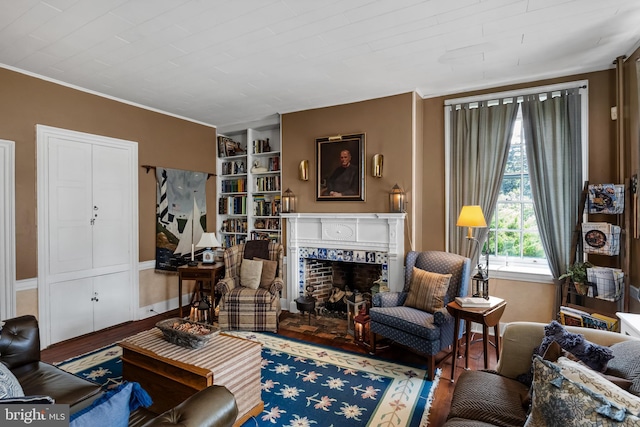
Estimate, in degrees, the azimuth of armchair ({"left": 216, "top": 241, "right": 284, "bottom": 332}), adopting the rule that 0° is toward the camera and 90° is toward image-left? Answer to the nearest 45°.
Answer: approximately 0°

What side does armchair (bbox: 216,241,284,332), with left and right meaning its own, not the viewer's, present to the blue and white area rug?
front

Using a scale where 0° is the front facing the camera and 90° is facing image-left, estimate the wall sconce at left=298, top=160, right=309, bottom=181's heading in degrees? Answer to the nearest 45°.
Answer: approximately 45°

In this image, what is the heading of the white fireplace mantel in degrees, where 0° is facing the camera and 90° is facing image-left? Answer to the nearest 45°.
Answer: approximately 45°

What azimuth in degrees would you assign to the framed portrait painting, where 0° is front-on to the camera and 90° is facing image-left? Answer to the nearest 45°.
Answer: approximately 45°

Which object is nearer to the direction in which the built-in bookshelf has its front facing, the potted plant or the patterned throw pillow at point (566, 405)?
the patterned throw pillow

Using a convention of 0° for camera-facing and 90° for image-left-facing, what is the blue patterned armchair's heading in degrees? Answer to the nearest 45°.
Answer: approximately 45°

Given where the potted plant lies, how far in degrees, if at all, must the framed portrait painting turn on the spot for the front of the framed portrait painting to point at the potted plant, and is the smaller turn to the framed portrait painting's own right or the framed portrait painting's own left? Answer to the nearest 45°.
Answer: approximately 90° to the framed portrait painting's own left
